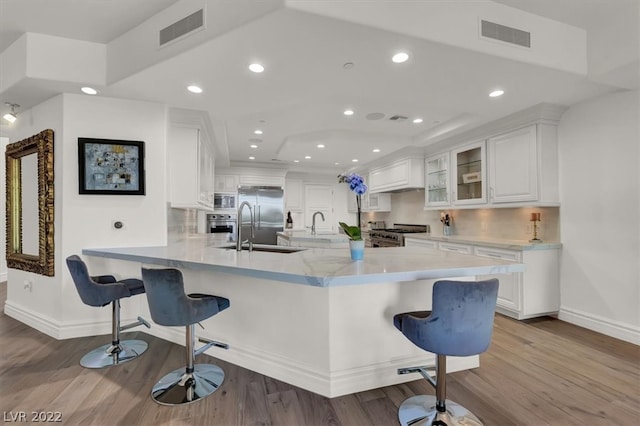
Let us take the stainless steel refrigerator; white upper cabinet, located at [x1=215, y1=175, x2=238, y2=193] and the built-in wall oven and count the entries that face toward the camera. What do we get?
3

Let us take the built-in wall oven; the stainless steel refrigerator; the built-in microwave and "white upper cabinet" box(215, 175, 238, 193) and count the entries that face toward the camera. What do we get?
4

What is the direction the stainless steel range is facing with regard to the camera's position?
facing the viewer and to the left of the viewer

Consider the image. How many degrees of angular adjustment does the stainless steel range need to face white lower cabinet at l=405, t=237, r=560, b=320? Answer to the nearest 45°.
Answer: approximately 90° to its left

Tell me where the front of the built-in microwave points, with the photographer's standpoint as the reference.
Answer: facing the viewer

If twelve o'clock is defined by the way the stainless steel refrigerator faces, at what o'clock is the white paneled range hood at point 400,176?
The white paneled range hood is roughly at 10 o'clock from the stainless steel refrigerator.

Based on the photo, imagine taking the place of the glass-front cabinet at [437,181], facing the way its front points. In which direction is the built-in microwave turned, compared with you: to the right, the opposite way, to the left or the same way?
to the left

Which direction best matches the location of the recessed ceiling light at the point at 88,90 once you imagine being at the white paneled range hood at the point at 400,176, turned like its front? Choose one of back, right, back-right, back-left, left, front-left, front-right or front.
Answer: front

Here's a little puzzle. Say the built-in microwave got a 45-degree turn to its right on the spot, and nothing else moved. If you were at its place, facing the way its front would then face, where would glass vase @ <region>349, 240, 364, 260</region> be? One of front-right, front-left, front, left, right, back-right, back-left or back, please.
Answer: front-left

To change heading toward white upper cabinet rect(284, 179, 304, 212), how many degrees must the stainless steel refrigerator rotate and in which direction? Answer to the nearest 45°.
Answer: approximately 135° to its left

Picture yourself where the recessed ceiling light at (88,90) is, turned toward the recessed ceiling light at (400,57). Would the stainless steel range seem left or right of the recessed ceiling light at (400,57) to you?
left

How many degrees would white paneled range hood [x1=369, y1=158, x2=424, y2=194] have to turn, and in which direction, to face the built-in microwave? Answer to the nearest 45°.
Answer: approximately 45° to its right

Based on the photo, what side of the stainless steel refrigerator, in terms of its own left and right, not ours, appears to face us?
front

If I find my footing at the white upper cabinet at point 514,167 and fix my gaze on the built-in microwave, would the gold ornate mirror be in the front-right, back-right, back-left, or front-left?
front-left
